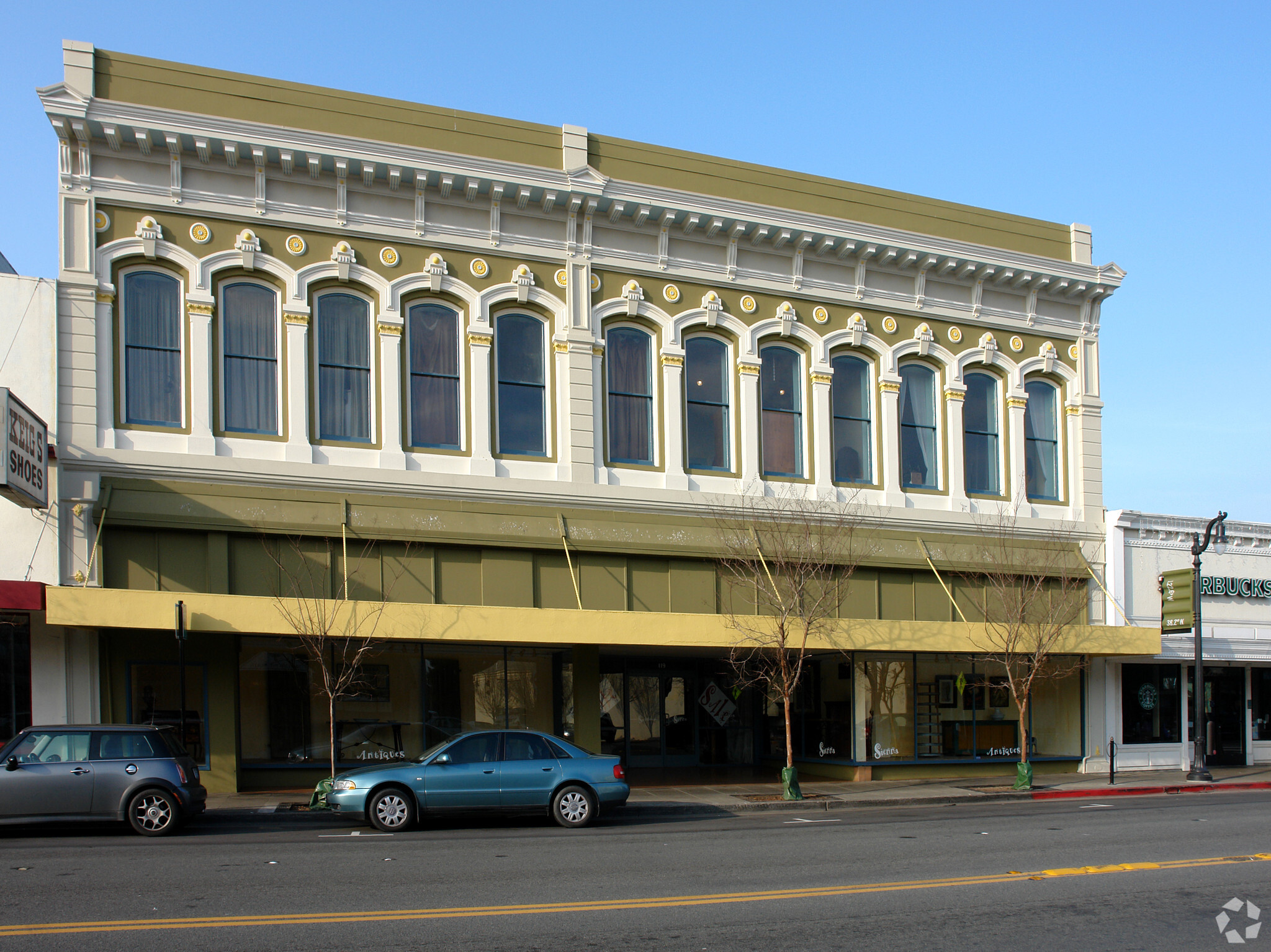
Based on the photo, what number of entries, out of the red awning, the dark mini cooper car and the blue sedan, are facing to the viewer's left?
2

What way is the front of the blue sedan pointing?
to the viewer's left

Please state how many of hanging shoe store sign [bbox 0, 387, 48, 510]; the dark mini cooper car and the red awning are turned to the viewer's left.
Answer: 1

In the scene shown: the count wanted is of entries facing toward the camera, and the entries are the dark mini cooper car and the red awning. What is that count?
1

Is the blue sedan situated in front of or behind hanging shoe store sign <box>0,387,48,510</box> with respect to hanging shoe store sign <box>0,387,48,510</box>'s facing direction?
in front

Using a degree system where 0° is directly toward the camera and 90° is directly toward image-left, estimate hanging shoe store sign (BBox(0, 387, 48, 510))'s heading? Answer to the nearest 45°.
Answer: approximately 315°

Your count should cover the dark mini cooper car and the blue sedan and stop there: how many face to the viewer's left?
2

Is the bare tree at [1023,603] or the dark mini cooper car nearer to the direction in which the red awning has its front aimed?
the dark mini cooper car

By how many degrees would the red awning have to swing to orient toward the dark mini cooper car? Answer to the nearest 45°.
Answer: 0° — it already faces it
